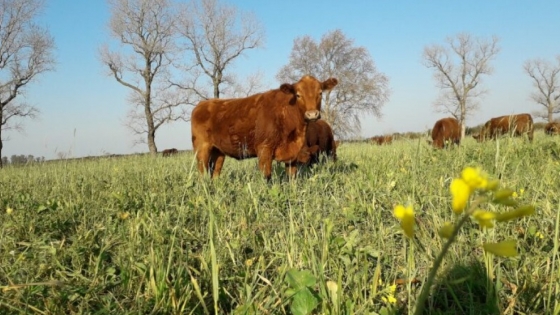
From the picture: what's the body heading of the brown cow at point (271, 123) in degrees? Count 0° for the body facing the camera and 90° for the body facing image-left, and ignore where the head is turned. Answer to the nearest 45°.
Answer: approximately 315°

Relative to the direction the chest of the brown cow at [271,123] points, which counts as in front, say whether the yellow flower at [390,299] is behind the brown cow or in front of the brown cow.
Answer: in front

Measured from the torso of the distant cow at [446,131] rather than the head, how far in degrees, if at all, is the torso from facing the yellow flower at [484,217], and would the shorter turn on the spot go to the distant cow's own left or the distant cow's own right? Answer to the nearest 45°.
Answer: approximately 45° to the distant cow's own left

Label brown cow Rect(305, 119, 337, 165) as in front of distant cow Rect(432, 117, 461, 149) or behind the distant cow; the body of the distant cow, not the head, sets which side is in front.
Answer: in front

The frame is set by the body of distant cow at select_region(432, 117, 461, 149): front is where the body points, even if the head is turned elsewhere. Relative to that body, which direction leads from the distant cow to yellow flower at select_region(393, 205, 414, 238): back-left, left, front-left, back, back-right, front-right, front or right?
front-left

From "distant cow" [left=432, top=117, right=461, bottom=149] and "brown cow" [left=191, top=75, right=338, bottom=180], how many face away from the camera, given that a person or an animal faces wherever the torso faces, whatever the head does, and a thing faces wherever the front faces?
0

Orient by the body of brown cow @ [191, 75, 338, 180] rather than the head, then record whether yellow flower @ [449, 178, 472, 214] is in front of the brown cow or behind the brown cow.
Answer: in front

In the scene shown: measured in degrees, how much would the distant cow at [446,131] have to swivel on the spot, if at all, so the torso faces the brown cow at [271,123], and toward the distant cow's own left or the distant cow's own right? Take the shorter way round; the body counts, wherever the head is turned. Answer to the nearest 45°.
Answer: approximately 45° to the distant cow's own left

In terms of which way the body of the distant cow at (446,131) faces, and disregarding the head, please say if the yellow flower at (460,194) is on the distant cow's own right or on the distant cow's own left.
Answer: on the distant cow's own left
